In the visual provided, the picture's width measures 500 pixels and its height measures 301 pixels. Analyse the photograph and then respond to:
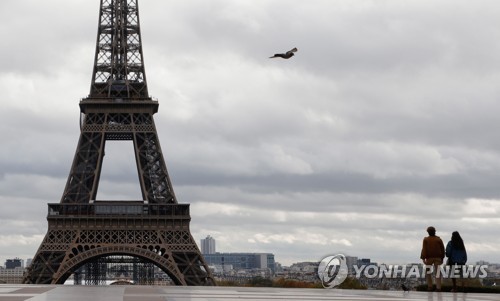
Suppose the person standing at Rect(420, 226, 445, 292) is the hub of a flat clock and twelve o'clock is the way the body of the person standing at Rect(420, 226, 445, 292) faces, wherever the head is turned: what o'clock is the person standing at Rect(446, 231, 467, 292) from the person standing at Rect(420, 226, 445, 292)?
the person standing at Rect(446, 231, 467, 292) is roughly at 2 o'clock from the person standing at Rect(420, 226, 445, 292).

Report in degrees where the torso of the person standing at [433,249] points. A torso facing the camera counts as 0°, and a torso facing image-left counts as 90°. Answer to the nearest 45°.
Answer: approximately 180°
